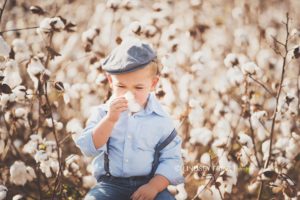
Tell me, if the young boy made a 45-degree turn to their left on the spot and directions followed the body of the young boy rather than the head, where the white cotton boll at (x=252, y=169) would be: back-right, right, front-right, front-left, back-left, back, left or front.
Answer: left

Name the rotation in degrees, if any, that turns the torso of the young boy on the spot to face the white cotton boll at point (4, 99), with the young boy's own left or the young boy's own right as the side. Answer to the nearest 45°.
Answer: approximately 135° to the young boy's own right

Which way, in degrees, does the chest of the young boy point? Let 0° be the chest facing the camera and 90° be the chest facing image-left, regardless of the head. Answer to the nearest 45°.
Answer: approximately 0°
